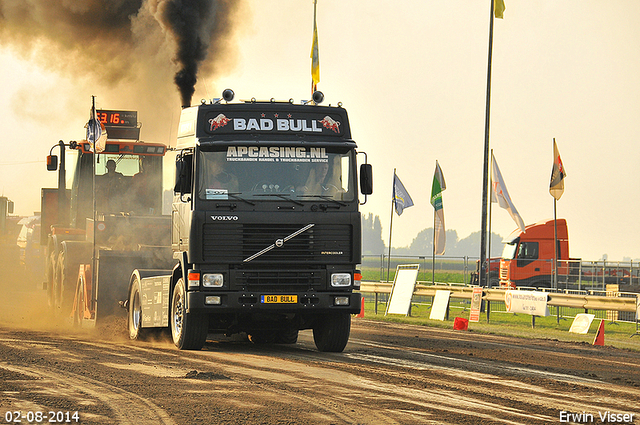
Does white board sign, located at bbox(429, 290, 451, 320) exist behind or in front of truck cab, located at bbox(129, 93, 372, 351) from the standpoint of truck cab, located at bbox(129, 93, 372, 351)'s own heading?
behind

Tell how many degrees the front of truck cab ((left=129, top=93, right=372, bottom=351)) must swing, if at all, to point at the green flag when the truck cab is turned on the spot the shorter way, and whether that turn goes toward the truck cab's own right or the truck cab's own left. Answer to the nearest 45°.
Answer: approximately 180°

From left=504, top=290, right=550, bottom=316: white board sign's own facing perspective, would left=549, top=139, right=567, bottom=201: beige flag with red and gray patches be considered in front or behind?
behind

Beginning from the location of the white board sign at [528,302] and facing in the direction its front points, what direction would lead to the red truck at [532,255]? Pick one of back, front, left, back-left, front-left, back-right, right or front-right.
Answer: back

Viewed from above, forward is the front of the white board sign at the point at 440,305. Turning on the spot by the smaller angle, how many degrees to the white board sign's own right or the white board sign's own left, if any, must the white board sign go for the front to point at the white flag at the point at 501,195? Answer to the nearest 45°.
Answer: approximately 135° to the white board sign's own right

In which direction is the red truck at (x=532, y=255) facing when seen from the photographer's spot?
facing to the left of the viewer

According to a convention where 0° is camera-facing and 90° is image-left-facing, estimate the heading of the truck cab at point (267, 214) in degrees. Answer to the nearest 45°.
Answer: approximately 0°
